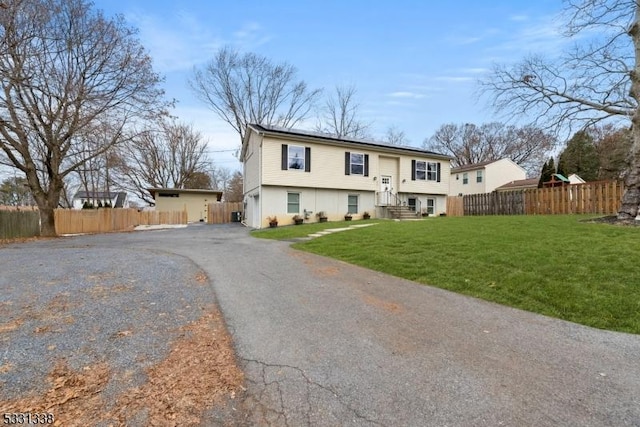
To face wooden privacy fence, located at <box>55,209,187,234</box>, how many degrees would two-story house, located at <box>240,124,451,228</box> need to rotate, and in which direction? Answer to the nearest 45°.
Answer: approximately 135° to its right

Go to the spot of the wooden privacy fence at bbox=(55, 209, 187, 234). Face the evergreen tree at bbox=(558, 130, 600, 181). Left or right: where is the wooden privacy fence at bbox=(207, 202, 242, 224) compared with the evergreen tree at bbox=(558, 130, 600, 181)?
left

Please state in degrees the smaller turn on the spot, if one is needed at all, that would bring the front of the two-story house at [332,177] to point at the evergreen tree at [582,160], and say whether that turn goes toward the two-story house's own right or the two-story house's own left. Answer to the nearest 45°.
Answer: approximately 90° to the two-story house's own left

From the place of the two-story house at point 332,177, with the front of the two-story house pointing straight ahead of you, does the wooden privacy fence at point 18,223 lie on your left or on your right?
on your right

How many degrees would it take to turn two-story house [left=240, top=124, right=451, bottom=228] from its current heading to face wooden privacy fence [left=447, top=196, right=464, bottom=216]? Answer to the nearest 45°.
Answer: approximately 90° to its left

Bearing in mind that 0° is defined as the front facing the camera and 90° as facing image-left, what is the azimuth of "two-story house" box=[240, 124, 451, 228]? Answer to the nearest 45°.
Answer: approximately 315°

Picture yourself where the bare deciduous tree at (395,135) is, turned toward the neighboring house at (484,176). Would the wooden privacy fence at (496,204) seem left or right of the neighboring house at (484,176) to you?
right

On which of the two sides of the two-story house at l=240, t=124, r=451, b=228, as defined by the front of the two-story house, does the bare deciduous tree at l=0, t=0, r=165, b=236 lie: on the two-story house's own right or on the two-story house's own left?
on the two-story house's own right

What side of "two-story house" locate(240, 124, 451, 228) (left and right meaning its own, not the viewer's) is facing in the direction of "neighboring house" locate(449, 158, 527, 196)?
left

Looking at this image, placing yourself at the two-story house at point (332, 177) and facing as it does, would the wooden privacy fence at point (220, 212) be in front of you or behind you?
behind
